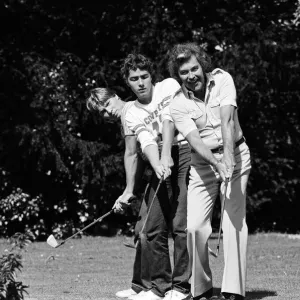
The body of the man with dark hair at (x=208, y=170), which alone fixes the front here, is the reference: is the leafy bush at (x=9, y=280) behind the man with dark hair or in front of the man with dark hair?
in front

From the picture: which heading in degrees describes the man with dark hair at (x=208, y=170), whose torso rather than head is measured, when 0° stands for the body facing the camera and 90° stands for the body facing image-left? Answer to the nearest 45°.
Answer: approximately 0°

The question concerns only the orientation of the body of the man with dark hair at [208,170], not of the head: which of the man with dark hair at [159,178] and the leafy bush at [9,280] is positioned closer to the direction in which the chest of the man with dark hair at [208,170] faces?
the leafy bush
